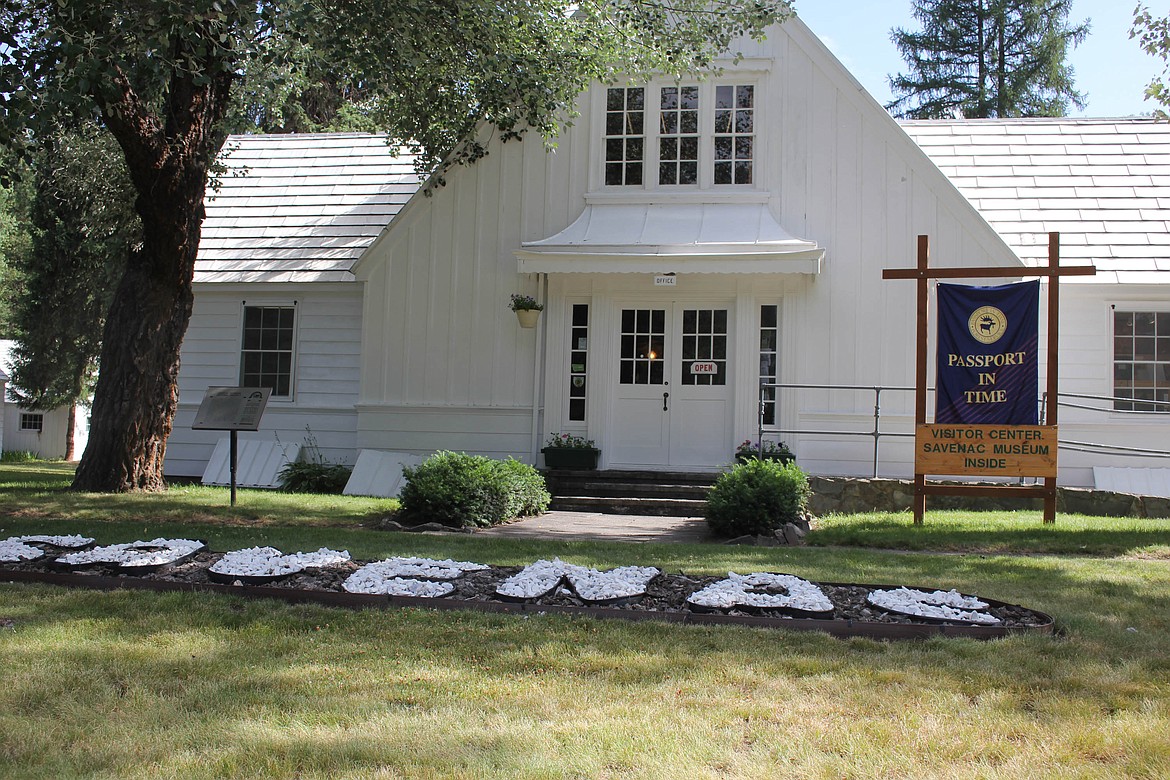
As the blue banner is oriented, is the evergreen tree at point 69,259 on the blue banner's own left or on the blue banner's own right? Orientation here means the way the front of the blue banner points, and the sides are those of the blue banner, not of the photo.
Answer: on the blue banner's own right

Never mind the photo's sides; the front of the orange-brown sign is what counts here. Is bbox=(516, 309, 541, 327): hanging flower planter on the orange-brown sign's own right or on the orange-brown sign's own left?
on the orange-brown sign's own right

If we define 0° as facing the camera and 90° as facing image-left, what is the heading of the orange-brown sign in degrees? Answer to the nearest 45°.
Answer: approximately 0°

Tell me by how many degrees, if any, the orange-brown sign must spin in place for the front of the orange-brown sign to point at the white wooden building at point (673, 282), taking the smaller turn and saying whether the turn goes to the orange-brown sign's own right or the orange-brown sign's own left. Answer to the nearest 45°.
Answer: approximately 135° to the orange-brown sign's own right

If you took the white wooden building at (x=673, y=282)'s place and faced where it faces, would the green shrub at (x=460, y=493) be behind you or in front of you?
in front

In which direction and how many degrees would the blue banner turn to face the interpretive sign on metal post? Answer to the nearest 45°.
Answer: approximately 90° to its right

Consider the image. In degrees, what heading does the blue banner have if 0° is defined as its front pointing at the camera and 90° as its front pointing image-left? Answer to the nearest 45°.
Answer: approximately 0°

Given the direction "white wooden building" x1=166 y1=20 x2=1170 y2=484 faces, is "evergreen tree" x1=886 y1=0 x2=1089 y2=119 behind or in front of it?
behind

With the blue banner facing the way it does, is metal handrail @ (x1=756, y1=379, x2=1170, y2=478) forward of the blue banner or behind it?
behind
